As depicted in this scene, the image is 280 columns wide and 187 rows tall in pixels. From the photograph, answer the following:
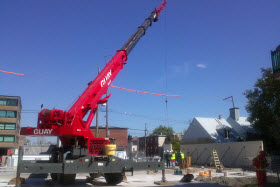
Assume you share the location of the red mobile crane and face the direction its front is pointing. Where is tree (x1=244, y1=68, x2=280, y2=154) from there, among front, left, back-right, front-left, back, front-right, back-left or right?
front-left

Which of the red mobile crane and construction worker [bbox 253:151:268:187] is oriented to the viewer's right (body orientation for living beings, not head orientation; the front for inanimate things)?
the red mobile crane

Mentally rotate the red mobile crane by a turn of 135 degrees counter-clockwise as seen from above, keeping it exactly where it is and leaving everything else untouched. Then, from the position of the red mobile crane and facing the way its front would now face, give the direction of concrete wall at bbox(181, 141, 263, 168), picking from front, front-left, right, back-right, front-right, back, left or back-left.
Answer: right

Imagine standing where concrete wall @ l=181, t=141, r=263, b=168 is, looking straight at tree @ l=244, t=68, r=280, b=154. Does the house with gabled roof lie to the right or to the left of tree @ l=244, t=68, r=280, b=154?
left

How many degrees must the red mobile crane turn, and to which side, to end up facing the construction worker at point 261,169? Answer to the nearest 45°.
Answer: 0° — it already faces them

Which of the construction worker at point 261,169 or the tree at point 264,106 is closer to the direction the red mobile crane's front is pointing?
the construction worker

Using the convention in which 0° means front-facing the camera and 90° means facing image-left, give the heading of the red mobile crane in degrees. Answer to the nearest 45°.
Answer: approximately 270°

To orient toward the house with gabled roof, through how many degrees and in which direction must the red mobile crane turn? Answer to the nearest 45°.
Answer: approximately 45° to its left
